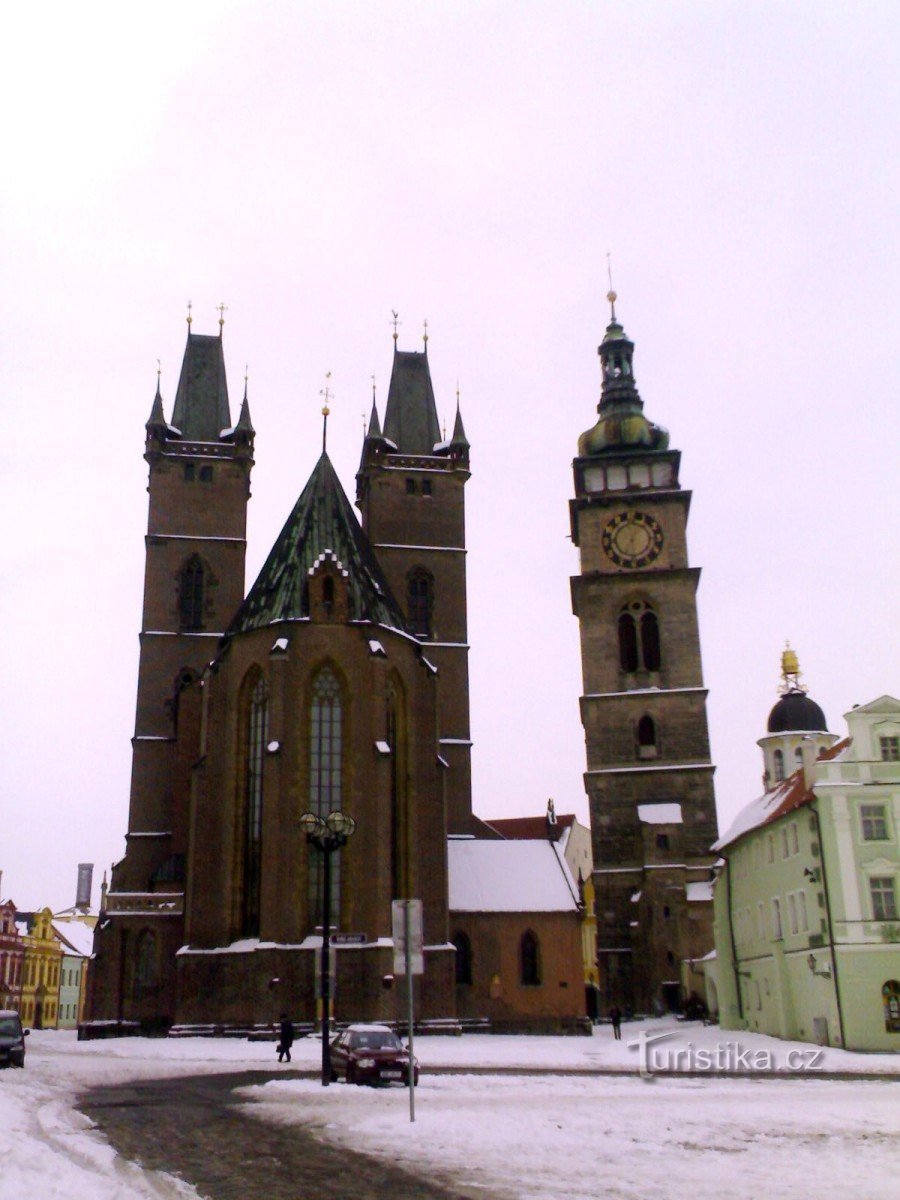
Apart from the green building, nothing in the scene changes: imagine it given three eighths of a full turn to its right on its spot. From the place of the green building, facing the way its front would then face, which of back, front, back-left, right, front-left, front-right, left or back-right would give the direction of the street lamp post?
left

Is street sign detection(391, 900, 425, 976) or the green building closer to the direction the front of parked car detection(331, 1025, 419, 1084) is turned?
the street sign

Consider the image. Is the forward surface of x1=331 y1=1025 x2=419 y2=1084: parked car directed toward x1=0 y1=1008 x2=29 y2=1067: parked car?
no

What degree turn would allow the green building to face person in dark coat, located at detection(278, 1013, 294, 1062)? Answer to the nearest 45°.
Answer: approximately 45° to its right

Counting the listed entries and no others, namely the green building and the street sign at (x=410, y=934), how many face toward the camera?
1

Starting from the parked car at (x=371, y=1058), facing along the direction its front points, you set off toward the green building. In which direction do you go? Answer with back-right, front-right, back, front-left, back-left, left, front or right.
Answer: left

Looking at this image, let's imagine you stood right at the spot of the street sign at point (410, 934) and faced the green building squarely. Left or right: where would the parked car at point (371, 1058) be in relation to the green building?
left

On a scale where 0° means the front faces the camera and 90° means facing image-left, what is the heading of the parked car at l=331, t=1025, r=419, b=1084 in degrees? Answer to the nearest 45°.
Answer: approximately 315°

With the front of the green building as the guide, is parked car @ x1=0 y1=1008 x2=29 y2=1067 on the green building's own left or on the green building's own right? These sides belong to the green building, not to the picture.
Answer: on the green building's own right
